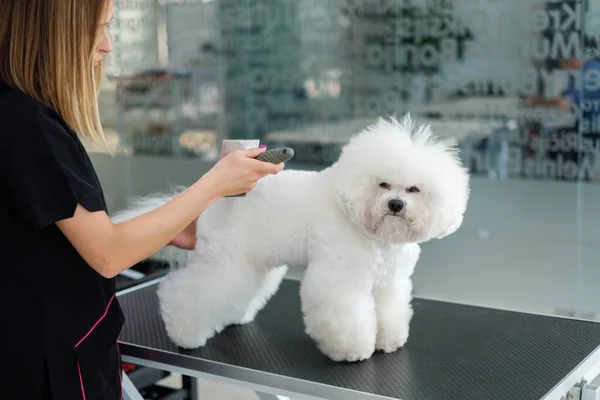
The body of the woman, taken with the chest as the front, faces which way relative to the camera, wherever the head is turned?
to the viewer's right

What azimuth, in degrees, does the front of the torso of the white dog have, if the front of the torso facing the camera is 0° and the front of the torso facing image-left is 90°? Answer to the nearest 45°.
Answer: approximately 315°

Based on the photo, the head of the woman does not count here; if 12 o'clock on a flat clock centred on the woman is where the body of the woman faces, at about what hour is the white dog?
The white dog is roughly at 11 o'clock from the woman.

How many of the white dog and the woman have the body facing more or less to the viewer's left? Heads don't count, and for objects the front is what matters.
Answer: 0

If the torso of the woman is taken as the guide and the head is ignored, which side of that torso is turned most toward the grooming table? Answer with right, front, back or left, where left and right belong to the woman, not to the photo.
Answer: front
